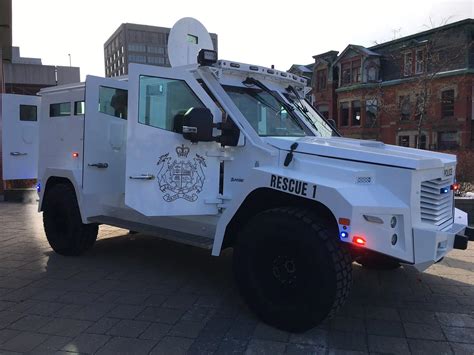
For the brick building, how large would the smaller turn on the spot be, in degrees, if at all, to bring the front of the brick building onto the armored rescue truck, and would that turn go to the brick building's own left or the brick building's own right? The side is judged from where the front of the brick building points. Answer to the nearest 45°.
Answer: approximately 45° to the brick building's own left

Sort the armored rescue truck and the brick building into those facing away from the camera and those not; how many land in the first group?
0

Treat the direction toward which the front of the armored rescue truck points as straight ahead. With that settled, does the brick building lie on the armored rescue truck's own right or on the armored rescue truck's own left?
on the armored rescue truck's own left

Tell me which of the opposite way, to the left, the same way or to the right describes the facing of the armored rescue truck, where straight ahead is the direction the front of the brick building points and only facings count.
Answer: to the left

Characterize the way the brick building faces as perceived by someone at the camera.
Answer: facing the viewer and to the left of the viewer
